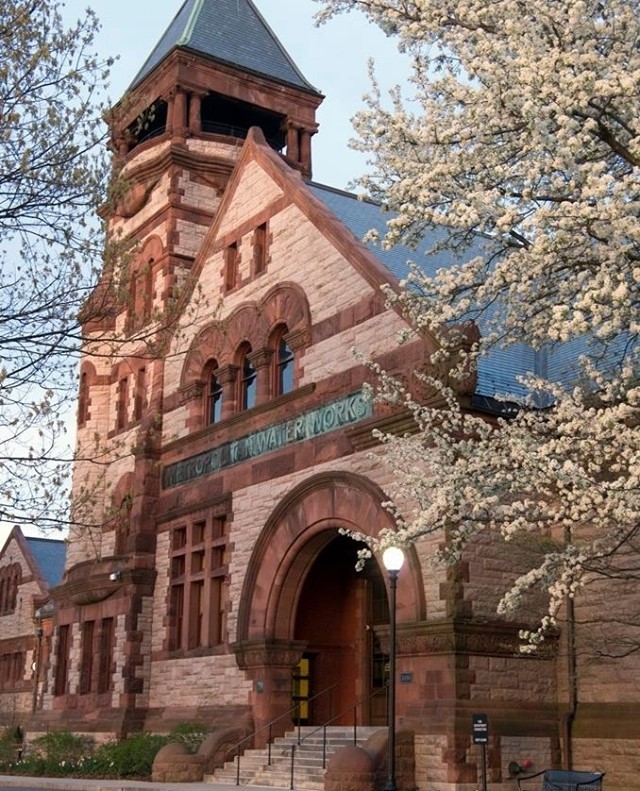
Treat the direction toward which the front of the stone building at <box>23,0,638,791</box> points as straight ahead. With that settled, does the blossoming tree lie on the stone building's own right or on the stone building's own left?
on the stone building's own left

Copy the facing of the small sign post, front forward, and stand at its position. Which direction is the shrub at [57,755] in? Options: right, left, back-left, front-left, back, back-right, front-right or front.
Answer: back-right

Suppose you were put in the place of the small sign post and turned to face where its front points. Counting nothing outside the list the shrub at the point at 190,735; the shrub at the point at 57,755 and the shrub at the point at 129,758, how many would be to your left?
0

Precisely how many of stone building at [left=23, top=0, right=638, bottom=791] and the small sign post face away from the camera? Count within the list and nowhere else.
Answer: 0

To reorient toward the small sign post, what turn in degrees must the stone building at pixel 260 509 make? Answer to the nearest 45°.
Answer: approximately 90° to its left

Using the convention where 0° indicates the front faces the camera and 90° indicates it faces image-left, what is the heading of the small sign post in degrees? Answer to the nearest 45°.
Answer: approximately 0°

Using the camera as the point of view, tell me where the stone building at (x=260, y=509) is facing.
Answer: facing the viewer and to the left of the viewer

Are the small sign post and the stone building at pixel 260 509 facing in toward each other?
no

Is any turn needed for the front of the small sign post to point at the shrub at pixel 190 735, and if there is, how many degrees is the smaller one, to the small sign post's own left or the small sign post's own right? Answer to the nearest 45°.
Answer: approximately 135° to the small sign post's own right

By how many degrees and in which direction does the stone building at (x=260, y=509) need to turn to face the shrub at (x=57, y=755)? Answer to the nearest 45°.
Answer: approximately 90° to its right

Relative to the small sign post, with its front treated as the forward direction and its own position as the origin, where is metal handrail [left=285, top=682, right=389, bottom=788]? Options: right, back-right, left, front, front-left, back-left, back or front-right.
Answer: back-right
